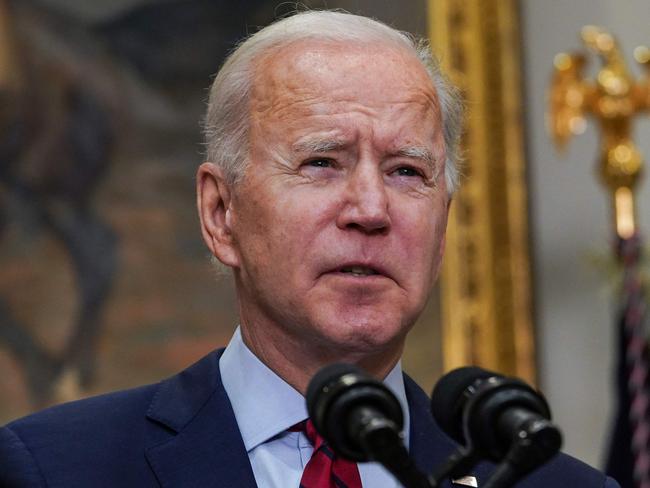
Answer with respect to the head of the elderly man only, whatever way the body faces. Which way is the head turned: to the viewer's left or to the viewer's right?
to the viewer's right

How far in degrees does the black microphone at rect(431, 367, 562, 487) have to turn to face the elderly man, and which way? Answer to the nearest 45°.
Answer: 0° — it already faces them

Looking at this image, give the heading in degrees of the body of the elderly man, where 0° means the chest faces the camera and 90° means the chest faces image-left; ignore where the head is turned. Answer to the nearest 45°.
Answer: approximately 315°

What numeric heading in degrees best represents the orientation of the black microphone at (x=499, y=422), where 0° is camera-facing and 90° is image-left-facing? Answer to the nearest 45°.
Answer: approximately 135°

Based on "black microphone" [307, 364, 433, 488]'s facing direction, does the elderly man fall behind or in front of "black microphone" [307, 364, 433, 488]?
in front

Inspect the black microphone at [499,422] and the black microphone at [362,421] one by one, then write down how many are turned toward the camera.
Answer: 0

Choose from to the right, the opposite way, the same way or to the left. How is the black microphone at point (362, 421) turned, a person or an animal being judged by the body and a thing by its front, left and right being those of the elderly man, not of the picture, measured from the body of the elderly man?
the opposite way

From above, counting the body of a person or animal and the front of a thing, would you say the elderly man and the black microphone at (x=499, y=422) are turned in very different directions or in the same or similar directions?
very different directions

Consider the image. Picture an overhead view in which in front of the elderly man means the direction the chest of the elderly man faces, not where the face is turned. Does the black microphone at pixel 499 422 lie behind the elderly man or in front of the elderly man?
in front

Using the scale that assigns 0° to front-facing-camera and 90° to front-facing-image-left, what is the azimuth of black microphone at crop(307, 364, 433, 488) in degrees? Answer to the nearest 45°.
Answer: approximately 135°
